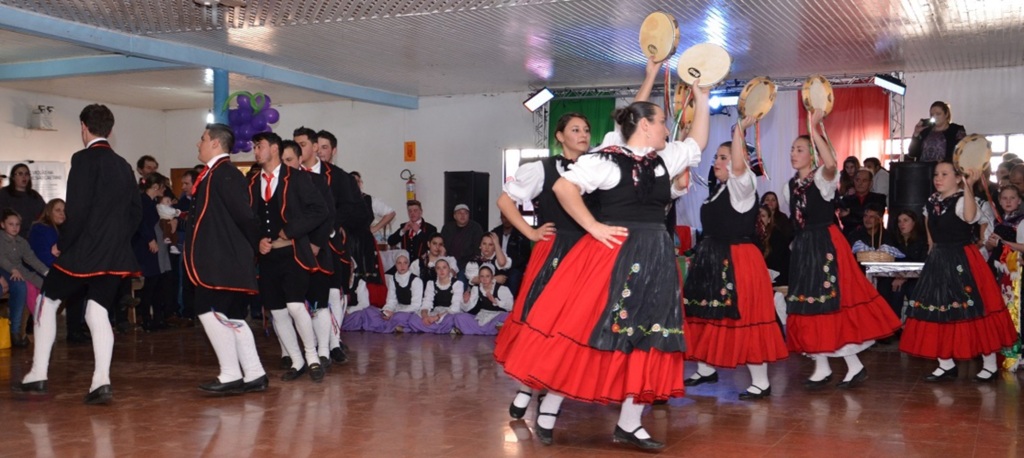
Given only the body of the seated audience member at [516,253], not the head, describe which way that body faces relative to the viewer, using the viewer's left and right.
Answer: facing the viewer and to the left of the viewer

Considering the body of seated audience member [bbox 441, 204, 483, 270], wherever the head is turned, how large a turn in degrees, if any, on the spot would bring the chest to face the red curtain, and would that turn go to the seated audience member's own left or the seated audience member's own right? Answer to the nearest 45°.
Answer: approximately 90° to the seated audience member's own left

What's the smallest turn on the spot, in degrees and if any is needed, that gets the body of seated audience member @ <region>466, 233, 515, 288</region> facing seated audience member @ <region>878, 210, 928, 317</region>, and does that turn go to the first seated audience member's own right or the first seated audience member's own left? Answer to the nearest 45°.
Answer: approximately 90° to the first seated audience member's own left

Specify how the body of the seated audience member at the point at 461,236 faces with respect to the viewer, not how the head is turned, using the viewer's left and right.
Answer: facing the viewer

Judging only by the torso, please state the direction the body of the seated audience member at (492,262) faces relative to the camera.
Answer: toward the camera

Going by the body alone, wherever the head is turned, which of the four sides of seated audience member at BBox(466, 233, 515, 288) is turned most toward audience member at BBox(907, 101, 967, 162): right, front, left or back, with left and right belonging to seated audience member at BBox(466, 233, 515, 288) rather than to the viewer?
left

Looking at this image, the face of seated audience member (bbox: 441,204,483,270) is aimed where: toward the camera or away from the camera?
toward the camera

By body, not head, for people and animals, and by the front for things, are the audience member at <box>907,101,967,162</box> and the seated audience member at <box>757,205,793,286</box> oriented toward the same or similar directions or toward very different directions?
same or similar directions

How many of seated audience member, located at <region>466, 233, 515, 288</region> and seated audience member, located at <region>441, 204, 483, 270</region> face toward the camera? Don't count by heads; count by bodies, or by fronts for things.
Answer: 2

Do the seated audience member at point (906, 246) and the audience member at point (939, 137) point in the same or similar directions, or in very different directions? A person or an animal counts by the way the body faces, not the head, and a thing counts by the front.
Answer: same or similar directions

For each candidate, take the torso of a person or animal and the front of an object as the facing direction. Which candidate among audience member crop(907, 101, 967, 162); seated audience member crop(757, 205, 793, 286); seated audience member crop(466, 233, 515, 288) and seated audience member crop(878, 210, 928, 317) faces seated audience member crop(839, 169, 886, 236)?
audience member crop(907, 101, 967, 162)
